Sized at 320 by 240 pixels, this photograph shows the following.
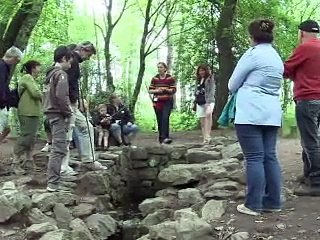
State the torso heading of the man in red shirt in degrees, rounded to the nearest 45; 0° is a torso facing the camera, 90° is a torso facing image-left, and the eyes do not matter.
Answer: approximately 135°

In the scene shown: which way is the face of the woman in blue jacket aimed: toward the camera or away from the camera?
away from the camera

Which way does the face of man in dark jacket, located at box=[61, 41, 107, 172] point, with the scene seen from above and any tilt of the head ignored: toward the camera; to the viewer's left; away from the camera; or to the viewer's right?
to the viewer's right

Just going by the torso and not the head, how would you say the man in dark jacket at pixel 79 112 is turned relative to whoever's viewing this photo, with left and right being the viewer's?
facing to the right of the viewer

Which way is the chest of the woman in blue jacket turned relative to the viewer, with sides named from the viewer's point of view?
facing away from the viewer and to the left of the viewer
